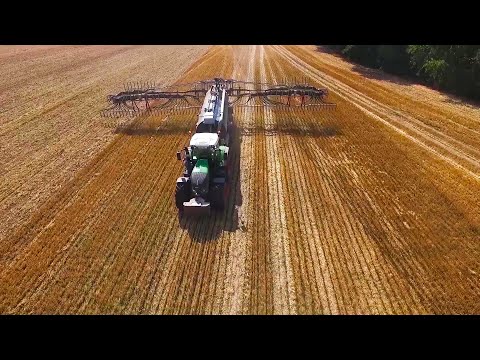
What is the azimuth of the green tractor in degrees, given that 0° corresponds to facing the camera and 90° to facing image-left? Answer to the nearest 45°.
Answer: approximately 0°
